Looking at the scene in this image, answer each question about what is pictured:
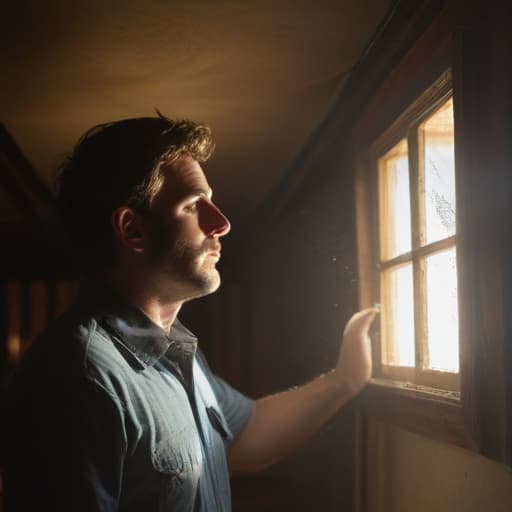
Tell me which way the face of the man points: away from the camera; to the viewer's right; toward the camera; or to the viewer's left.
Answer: to the viewer's right

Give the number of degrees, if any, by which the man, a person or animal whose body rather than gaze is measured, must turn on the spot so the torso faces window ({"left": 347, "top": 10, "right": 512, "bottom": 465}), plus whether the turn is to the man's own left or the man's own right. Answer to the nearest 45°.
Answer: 0° — they already face it

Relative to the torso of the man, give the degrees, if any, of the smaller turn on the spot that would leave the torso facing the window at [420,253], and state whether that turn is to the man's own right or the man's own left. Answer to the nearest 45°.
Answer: approximately 45° to the man's own left

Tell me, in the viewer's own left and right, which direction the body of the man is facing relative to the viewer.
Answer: facing the viewer and to the right of the viewer
